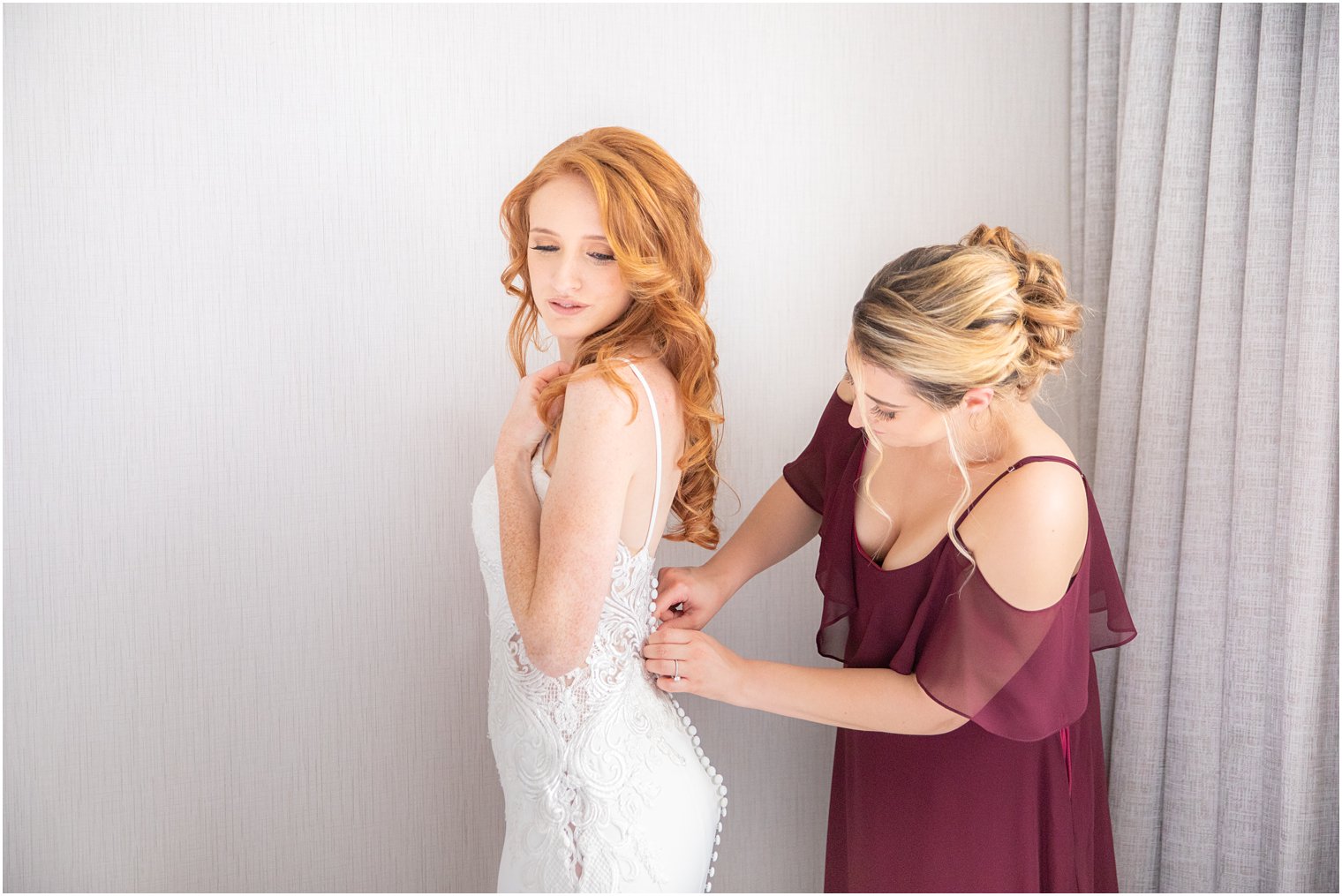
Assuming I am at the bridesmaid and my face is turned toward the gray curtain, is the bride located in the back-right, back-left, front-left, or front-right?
back-left

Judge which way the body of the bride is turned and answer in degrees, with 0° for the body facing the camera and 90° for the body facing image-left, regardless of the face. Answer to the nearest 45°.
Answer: approximately 90°

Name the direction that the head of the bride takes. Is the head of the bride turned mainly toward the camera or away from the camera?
toward the camera

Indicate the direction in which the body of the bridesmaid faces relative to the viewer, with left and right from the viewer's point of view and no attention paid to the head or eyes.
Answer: facing the viewer and to the left of the viewer

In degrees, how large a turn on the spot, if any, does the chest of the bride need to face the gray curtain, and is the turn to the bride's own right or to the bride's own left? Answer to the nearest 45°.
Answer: approximately 180°
